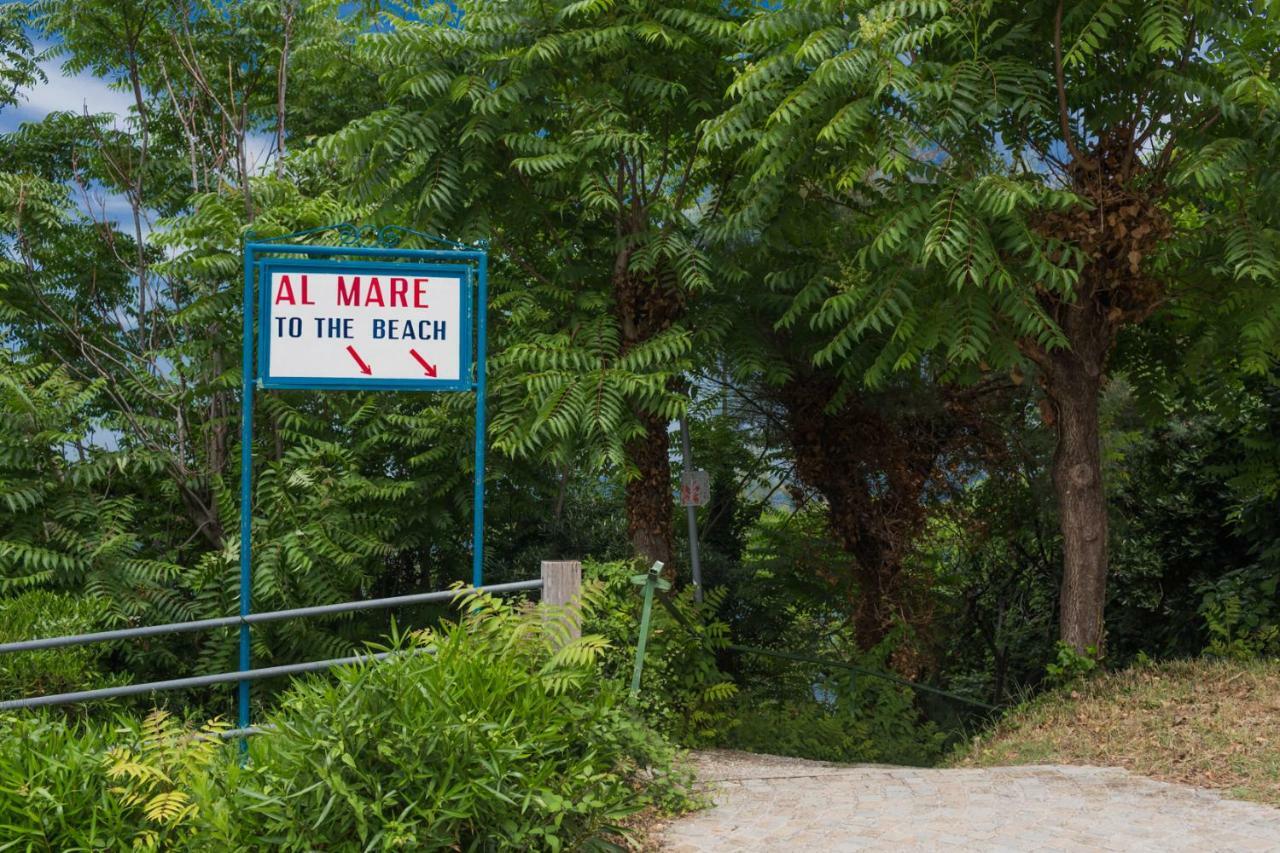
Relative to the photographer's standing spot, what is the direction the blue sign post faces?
facing the viewer

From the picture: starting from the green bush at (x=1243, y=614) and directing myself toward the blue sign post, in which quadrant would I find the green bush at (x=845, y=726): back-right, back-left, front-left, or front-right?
front-right

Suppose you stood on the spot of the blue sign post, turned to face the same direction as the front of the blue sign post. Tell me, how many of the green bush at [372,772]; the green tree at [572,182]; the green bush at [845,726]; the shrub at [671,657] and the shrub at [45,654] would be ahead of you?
1

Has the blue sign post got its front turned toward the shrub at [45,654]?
no

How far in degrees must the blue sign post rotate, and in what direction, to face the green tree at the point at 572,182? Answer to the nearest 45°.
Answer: approximately 135° to its left

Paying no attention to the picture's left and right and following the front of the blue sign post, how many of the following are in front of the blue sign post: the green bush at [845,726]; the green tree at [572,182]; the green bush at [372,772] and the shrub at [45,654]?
1

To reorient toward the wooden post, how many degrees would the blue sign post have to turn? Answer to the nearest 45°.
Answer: approximately 45° to its left

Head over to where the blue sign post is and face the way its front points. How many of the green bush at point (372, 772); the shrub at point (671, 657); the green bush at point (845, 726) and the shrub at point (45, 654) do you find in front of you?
1

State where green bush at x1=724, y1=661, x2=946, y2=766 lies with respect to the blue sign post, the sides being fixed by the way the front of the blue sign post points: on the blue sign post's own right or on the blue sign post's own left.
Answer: on the blue sign post's own left

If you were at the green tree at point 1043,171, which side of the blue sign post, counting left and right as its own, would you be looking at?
left

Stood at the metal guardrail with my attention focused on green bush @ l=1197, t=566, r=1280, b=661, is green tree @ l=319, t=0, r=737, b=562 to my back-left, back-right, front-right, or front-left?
front-left

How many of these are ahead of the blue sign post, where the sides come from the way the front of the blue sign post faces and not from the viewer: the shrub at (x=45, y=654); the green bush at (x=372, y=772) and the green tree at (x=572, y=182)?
1

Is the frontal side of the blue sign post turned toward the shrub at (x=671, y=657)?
no
